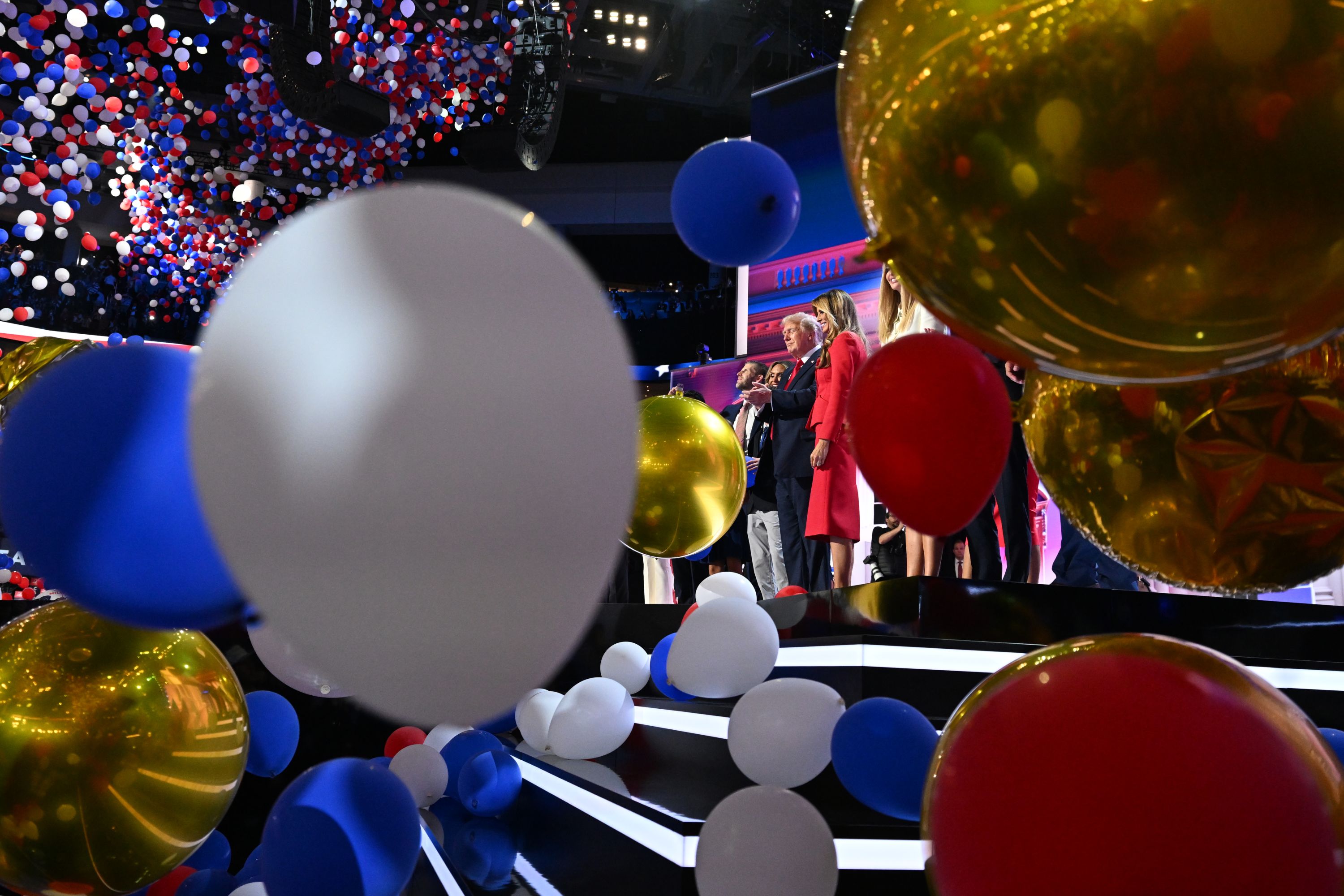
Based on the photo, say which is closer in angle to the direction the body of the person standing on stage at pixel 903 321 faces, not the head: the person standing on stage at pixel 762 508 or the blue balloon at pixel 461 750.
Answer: the blue balloon

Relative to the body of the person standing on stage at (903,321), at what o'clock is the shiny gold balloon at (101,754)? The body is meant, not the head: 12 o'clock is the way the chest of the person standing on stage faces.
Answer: The shiny gold balloon is roughly at 11 o'clock from the person standing on stage.

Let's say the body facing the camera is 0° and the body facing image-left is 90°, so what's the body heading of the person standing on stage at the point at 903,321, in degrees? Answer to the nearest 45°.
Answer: approximately 45°

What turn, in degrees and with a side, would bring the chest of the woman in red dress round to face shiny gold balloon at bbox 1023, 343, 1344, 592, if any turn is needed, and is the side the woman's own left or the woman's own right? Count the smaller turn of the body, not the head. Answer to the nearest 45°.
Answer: approximately 90° to the woman's own left

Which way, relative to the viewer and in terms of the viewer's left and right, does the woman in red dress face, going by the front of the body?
facing to the left of the viewer

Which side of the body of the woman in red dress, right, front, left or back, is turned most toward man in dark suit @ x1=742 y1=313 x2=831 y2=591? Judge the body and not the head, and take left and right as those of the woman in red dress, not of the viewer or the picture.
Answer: right
